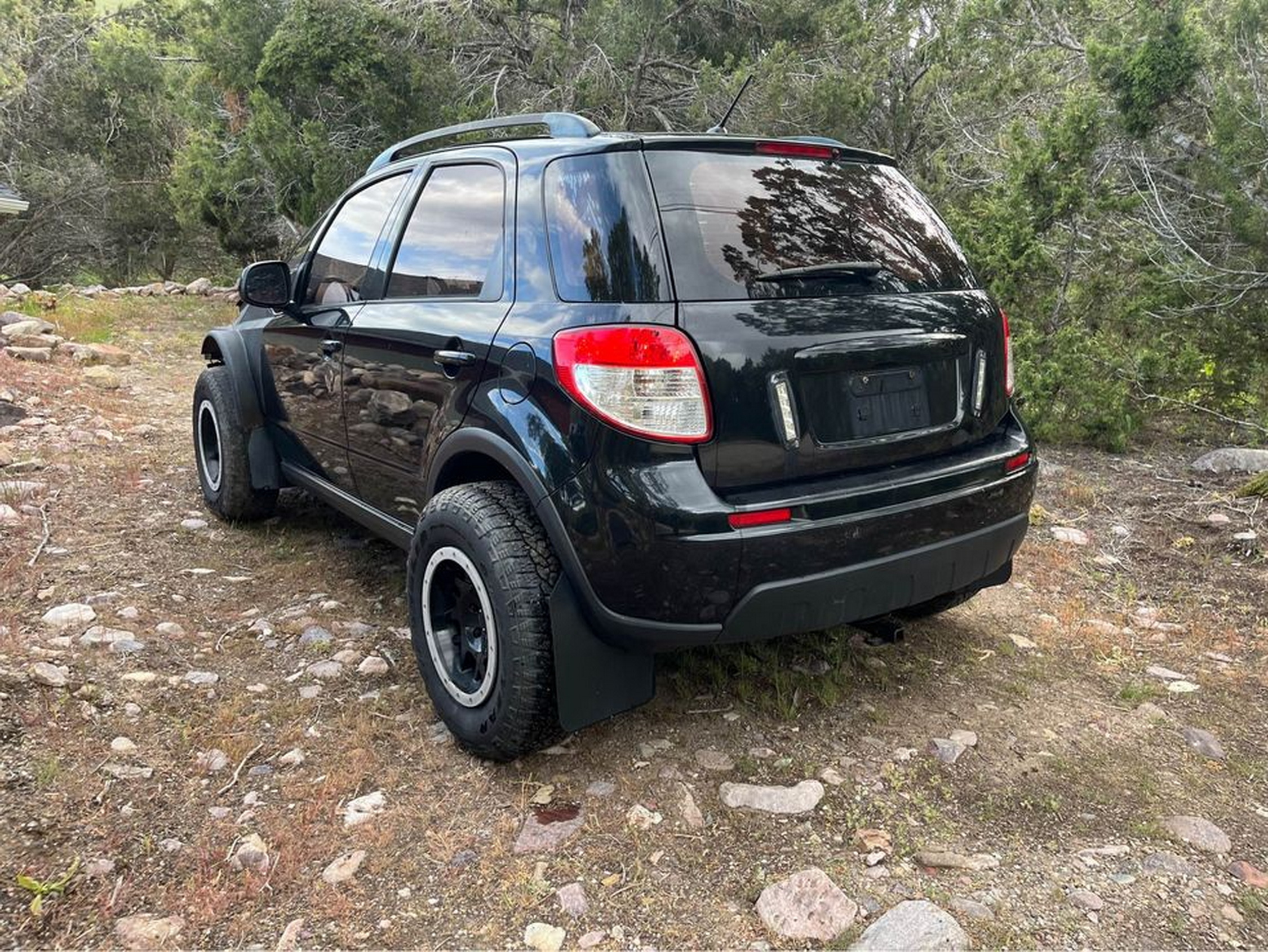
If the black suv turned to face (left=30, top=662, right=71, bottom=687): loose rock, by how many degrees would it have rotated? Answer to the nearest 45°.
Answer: approximately 45° to its left

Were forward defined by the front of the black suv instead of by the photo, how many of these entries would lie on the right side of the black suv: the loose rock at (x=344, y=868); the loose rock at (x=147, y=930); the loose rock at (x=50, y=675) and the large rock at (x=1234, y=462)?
1

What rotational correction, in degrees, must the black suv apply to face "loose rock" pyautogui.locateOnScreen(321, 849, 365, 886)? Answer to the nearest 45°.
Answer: approximately 90° to its left

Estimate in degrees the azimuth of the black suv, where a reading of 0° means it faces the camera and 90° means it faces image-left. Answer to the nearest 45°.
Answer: approximately 135°

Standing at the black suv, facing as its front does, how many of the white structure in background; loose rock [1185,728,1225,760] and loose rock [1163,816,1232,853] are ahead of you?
1

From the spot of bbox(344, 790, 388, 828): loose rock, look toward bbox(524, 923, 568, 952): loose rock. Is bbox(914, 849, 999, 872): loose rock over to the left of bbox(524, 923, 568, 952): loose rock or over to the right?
left

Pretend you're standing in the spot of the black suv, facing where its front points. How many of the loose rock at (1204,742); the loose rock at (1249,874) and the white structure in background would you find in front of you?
1

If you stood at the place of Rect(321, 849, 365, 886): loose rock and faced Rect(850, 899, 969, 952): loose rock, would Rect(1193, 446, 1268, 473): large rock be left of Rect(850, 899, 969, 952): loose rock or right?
left

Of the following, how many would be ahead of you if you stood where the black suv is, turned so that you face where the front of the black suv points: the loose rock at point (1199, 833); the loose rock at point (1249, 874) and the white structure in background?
1

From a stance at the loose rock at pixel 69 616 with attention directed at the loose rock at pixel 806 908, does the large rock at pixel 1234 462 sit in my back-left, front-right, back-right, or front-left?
front-left

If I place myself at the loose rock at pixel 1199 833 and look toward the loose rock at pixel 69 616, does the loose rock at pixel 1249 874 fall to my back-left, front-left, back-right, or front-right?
back-left

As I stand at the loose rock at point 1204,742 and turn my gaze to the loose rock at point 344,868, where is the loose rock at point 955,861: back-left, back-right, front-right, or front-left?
front-left
